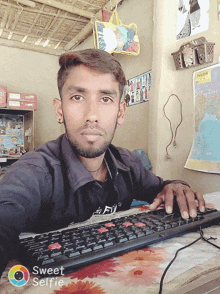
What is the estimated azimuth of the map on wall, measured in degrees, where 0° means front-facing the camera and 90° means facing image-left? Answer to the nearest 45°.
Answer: approximately 45°

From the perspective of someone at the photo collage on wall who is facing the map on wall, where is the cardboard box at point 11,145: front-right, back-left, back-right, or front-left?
back-right

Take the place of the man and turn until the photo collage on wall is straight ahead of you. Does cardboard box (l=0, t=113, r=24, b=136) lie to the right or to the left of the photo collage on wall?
left

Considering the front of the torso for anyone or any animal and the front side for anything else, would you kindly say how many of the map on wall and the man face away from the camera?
0

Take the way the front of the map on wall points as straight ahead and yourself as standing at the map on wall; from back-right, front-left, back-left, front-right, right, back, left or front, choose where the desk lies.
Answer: front-left

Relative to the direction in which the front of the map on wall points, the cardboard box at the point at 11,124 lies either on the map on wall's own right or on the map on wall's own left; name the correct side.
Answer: on the map on wall's own right

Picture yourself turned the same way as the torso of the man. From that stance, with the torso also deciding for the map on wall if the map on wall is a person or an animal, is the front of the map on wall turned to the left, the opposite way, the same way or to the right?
to the right

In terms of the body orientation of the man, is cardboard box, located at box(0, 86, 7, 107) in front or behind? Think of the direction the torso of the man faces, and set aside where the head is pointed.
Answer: behind
